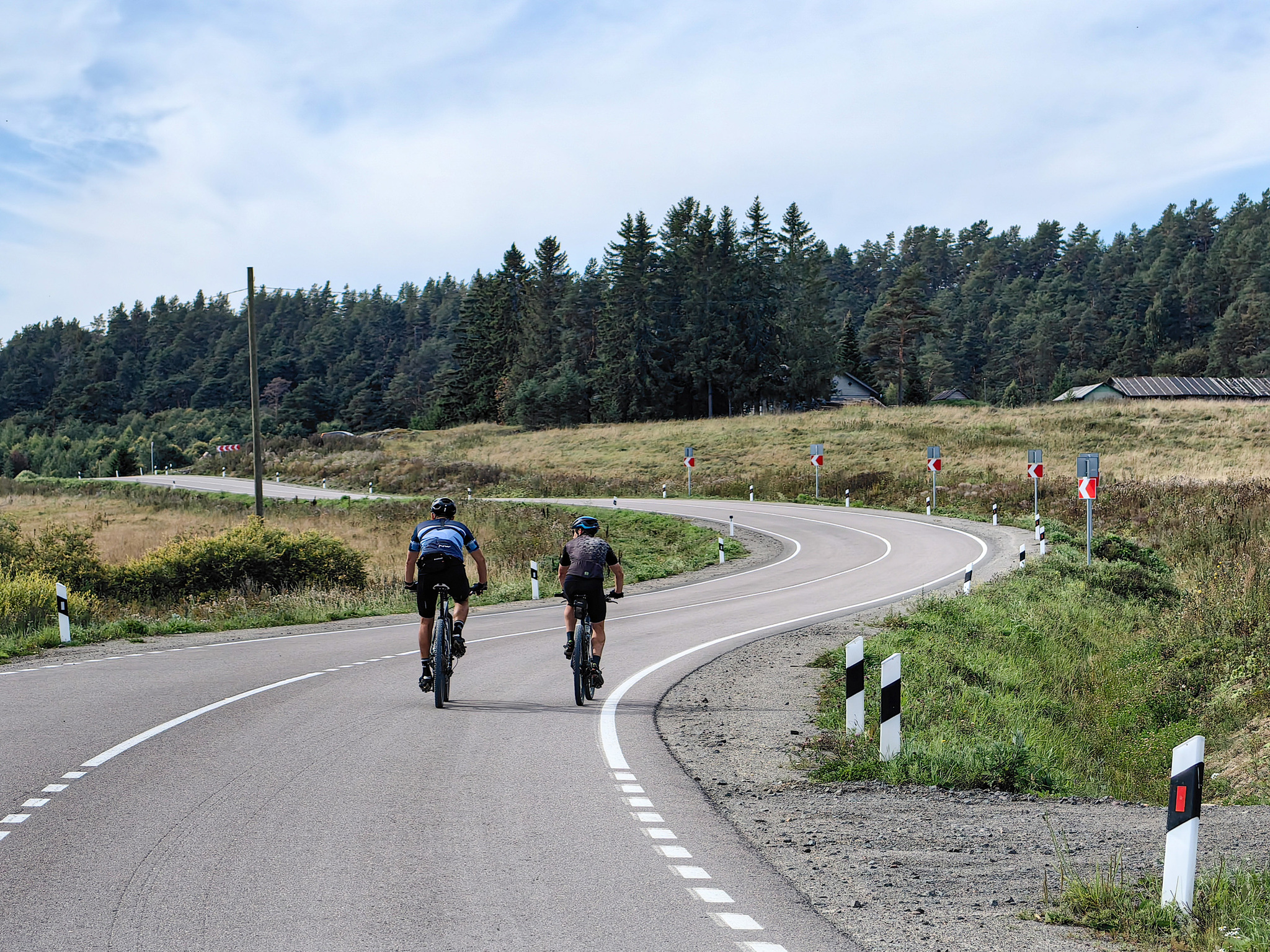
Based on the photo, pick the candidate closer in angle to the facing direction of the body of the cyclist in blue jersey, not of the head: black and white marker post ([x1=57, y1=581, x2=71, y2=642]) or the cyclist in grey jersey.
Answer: the black and white marker post

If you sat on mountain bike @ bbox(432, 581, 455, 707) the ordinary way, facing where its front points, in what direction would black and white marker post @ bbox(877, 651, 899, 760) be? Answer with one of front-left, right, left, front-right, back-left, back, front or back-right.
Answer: back-right

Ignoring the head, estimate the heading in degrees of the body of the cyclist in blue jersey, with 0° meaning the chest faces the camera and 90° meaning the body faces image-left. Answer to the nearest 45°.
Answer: approximately 180°

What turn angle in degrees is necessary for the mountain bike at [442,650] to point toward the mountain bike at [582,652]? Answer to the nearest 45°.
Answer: approximately 90° to its right

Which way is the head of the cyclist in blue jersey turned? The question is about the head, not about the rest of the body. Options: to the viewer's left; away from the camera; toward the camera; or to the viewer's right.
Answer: away from the camera

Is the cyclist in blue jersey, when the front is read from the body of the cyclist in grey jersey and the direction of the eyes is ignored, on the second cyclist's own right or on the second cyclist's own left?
on the second cyclist's own left

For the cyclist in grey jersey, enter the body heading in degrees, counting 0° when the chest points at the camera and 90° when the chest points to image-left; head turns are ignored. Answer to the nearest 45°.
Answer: approximately 180°

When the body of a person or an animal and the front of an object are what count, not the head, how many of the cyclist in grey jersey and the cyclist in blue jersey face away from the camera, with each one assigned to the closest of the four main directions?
2

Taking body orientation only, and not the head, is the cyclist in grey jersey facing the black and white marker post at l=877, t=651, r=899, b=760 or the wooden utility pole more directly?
the wooden utility pole

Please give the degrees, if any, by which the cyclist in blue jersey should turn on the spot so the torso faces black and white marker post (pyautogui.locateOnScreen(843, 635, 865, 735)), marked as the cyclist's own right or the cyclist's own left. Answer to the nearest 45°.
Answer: approximately 135° to the cyclist's own right

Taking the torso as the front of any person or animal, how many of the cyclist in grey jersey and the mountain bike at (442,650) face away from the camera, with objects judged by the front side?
2

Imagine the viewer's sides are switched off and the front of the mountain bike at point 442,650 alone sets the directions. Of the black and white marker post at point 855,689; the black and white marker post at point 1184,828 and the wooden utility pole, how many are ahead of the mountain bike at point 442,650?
1

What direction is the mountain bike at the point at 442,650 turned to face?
away from the camera
